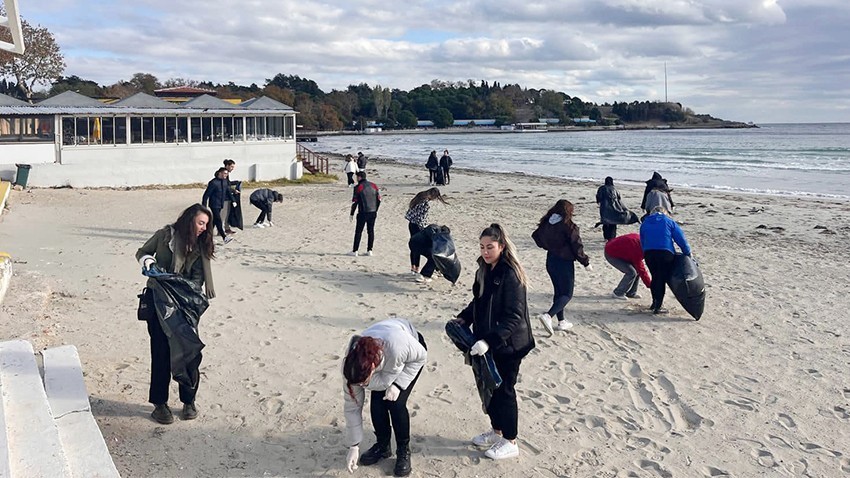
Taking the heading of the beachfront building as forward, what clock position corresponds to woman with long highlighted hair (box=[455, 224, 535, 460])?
The woman with long highlighted hair is roughly at 12 o'clock from the beachfront building.

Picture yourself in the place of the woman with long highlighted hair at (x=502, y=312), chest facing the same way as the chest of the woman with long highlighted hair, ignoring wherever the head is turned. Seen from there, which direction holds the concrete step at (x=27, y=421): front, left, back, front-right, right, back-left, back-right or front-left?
front-right

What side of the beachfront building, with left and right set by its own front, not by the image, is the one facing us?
front

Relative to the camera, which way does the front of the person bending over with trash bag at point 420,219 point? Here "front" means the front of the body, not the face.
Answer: to the viewer's right

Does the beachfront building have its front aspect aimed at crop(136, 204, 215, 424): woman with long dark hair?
yes

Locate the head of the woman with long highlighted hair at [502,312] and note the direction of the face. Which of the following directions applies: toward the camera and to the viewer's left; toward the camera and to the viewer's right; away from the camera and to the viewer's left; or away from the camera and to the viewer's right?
toward the camera and to the viewer's left

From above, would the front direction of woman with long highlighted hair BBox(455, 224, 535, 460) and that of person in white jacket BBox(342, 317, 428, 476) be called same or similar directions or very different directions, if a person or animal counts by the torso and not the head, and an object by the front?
same or similar directions

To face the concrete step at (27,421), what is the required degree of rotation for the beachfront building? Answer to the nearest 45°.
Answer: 0° — it already faces it

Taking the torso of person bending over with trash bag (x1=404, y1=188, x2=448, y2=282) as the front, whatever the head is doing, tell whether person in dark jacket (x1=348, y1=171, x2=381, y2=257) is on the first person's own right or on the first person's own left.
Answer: on the first person's own left

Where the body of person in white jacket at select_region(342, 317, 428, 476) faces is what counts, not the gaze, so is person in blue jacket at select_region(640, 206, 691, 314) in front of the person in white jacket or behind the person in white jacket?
behind
